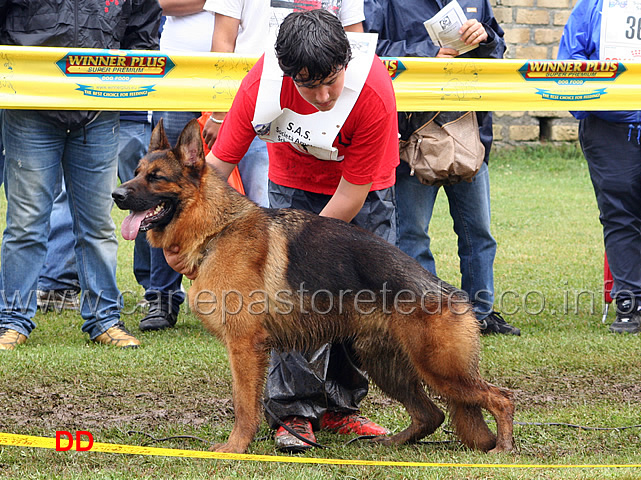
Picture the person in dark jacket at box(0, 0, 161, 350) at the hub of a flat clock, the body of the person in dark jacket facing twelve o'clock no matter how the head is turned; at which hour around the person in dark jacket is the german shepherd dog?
The german shepherd dog is roughly at 11 o'clock from the person in dark jacket.

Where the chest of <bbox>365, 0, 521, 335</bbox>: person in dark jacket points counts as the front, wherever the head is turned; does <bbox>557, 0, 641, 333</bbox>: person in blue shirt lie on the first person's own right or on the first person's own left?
on the first person's own left

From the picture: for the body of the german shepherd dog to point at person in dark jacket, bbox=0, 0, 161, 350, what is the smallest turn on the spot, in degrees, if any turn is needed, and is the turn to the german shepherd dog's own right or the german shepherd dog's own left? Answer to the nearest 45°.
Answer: approximately 45° to the german shepherd dog's own right

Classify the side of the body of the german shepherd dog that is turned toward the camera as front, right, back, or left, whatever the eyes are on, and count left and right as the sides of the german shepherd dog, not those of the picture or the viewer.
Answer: left

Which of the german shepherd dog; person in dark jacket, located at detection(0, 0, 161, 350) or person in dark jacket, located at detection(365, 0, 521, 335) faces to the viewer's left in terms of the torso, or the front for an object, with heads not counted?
the german shepherd dog
